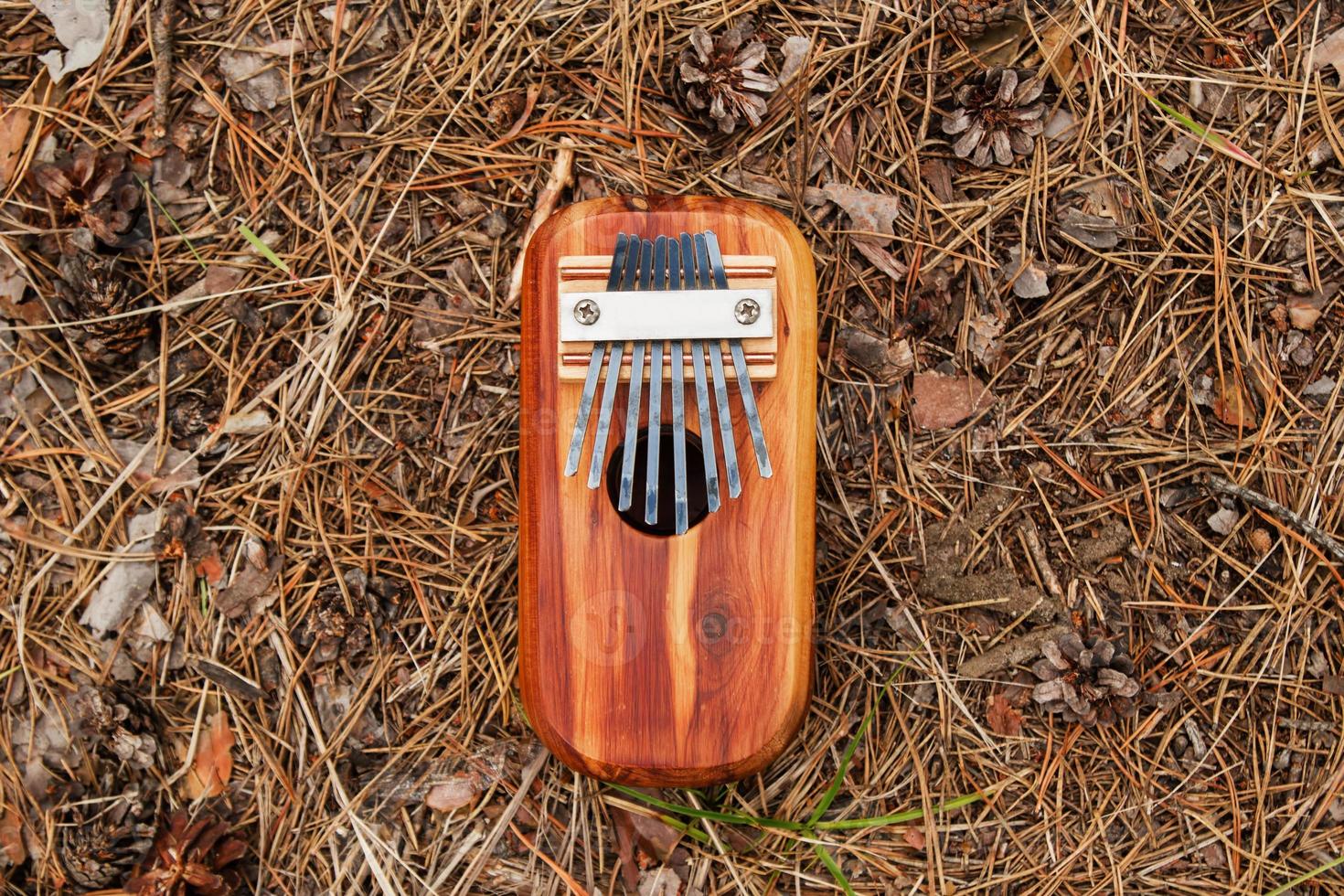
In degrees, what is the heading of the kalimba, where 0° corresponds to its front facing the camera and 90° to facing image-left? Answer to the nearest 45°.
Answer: approximately 0°

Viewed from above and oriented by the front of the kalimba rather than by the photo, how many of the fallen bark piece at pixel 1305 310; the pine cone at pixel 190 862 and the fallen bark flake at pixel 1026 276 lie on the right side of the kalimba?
1

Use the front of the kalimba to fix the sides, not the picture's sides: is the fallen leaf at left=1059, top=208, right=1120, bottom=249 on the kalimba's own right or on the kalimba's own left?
on the kalimba's own left

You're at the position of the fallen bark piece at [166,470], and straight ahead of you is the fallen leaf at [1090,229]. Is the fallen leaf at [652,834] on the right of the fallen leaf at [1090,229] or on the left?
right

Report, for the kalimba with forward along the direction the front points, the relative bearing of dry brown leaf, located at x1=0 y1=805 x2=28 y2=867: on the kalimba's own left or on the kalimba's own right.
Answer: on the kalimba's own right

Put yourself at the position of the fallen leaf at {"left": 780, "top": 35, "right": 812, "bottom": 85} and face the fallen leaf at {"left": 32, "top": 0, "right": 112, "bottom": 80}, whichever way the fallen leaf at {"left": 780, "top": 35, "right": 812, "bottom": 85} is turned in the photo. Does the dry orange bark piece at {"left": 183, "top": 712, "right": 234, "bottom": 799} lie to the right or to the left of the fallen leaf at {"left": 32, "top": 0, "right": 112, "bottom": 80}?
left
